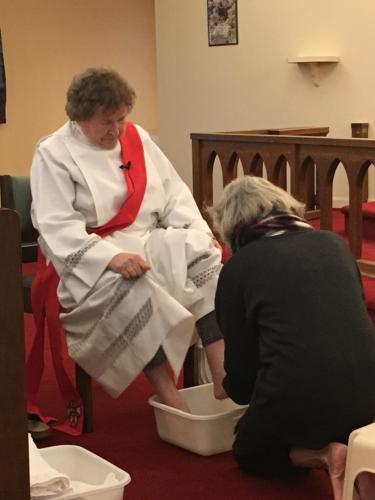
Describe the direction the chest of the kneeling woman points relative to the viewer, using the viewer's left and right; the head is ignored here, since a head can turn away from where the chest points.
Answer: facing away from the viewer and to the left of the viewer

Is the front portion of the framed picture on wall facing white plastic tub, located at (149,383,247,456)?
yes

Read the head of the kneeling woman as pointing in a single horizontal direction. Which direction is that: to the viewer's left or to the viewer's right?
to the viewer's left

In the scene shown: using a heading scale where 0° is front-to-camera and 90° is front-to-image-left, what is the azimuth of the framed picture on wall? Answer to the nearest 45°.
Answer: approximately 0°

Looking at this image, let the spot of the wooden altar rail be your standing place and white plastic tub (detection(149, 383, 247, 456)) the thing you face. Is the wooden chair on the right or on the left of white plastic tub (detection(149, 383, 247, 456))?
right

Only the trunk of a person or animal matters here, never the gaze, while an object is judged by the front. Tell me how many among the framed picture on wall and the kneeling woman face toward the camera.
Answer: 1

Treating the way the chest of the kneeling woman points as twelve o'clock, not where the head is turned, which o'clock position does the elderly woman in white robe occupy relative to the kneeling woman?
The elderly woman in white robe is roughly at 12 o'clock from the kneeling woman.

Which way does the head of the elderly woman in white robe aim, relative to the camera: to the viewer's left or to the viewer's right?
to the viewer's right

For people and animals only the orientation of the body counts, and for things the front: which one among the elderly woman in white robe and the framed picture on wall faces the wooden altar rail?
the framed picture on wall

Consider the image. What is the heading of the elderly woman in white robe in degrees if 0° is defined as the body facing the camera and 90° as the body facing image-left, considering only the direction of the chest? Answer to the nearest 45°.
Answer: approximately 315°
